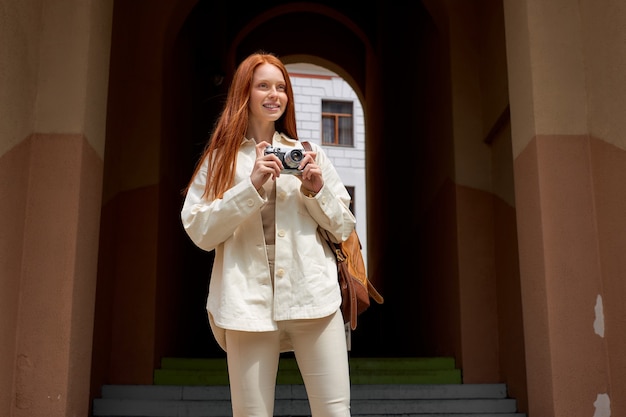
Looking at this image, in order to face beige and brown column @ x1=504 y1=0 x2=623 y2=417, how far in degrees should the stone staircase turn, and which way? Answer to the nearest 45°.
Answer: approximately 45° to its left

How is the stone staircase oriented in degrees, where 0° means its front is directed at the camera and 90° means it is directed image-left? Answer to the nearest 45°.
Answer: approximately 0°
